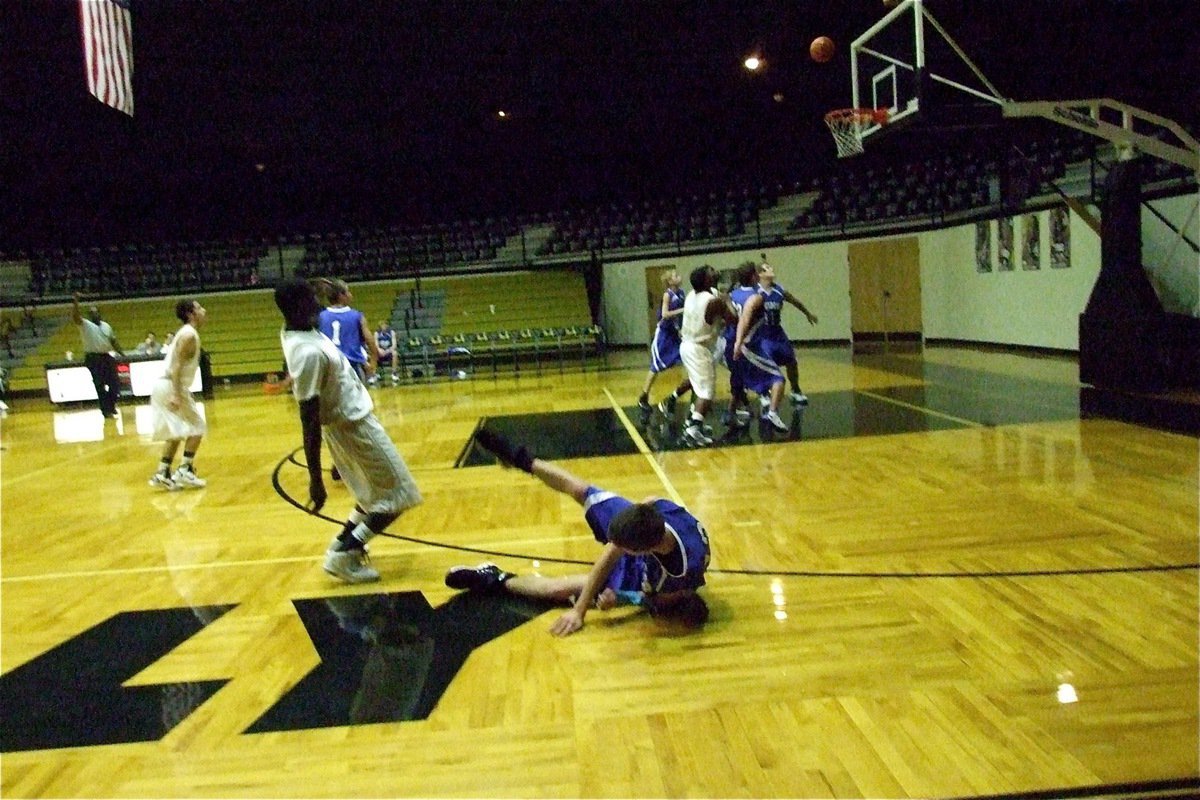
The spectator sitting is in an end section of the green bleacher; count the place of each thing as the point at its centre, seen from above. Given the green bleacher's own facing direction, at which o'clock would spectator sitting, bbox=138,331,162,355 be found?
The spectator sitting is roughly at 2 o'clock from the green bleacher.

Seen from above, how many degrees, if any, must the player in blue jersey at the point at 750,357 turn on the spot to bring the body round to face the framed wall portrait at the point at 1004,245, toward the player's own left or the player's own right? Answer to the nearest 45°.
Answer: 0° — they already face it

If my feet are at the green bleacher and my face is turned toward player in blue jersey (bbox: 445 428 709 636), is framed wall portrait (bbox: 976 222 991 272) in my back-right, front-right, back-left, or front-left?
front-left

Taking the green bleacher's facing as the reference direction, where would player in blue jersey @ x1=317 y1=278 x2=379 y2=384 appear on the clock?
The player in blue jersey is roughly at 12 o'clock from the green bleacher.

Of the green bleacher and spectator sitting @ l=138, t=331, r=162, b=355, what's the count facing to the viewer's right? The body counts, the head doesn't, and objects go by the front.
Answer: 0

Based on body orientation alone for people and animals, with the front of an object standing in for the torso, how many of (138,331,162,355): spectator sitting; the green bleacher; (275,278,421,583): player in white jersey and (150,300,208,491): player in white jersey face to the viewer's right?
2

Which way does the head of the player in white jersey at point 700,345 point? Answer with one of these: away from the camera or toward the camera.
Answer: away from the camera

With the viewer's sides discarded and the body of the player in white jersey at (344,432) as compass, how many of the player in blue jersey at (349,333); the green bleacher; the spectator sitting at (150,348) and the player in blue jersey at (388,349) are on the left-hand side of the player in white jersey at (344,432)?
4

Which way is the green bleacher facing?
toward the camera

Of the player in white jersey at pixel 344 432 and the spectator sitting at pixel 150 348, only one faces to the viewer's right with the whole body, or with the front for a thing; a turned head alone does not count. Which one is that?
the player in white jersey

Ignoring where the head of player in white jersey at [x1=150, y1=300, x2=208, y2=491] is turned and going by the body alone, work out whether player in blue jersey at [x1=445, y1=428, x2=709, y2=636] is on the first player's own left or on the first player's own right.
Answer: on the first player's own right

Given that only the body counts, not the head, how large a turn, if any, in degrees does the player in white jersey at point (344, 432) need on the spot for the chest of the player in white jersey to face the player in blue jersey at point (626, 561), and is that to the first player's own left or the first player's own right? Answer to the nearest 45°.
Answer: approximately 45° to the first player's own right
